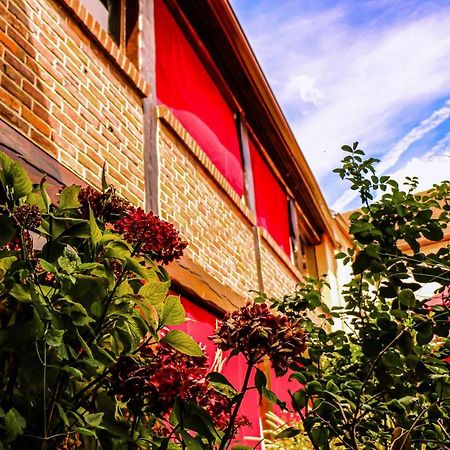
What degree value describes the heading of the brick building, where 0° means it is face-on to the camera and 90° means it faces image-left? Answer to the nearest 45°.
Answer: approximately 315°
